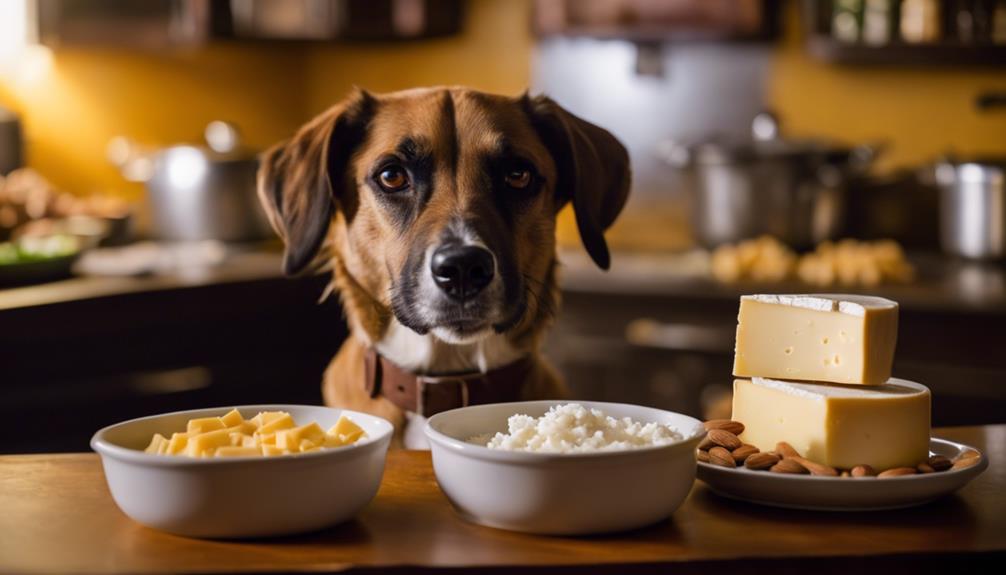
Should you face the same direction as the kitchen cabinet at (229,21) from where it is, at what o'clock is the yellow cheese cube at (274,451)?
The yellow cheese cube is roughly at 12 o'clock from the kitchen cabinet.

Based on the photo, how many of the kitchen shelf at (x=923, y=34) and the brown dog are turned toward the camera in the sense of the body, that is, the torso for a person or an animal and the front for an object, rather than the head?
2

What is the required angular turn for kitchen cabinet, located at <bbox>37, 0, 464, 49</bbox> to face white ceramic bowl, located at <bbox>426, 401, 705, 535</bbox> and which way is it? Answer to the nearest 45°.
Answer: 0° — it already faces it

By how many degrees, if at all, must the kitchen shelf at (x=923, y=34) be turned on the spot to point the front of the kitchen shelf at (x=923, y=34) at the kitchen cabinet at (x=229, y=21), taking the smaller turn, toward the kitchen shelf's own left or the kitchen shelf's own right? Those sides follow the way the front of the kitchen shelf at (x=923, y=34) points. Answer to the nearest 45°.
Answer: approximately 90° to the kitchen shelf's own right

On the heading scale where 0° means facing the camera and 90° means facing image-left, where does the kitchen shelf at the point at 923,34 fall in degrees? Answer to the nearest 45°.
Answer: approximately 0°

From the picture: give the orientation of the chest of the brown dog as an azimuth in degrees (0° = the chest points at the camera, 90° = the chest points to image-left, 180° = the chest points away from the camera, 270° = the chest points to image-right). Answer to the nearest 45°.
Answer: approximately 0°

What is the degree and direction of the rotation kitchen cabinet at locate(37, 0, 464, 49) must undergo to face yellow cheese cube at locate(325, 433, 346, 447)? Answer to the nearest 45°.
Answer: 0° — it already faces it

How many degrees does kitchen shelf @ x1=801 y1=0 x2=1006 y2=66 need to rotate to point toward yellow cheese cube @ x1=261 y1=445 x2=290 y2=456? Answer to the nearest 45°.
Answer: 0° — it already faces it
